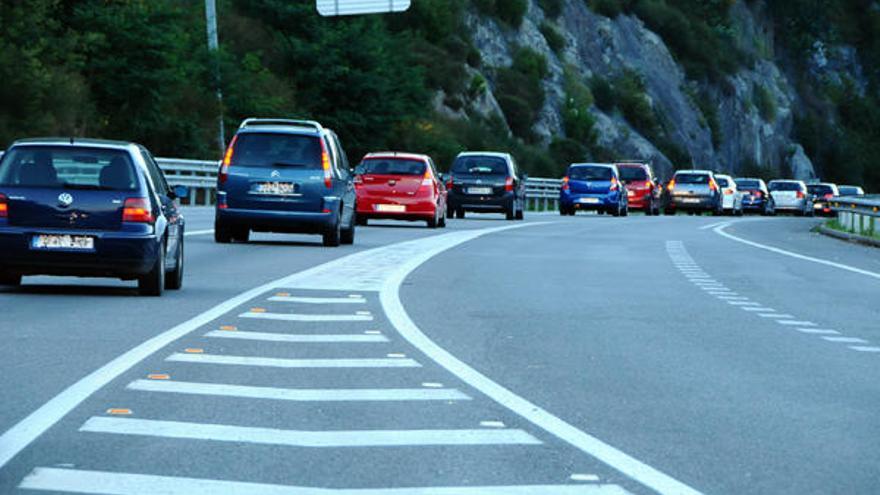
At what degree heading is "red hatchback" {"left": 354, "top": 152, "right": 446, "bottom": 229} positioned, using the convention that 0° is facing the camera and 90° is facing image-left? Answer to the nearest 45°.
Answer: approximately 180°

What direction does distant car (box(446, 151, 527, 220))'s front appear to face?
away from the camera

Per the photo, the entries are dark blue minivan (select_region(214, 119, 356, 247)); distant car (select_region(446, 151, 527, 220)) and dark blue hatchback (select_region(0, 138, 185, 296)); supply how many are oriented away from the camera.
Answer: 3

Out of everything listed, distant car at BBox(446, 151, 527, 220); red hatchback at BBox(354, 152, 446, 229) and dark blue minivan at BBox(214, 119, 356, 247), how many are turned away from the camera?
3

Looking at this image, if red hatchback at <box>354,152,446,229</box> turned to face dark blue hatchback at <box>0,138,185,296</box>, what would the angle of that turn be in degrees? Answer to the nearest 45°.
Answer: approximately 180°

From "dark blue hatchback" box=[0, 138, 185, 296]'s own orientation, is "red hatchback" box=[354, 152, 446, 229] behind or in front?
in front

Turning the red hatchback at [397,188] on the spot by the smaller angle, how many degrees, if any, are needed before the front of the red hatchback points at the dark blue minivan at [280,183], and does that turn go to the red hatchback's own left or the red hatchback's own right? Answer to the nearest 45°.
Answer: approximately 180°

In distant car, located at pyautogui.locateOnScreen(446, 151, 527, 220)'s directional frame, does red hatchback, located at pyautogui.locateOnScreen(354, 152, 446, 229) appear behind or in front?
behind

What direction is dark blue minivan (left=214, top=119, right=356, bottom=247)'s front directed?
away from the camera

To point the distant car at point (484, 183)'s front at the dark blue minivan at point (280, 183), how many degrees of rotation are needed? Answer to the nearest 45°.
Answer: approximately 180°

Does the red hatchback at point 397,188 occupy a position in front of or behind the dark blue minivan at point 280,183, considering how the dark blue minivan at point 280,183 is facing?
in front

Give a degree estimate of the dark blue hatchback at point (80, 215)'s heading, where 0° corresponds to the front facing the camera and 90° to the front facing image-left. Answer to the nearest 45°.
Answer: approximately 180°

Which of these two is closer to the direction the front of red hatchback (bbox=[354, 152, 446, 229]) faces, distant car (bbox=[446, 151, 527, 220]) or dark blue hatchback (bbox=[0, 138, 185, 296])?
the distant car

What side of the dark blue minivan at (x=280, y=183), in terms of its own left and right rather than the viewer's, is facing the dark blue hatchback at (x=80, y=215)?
back
